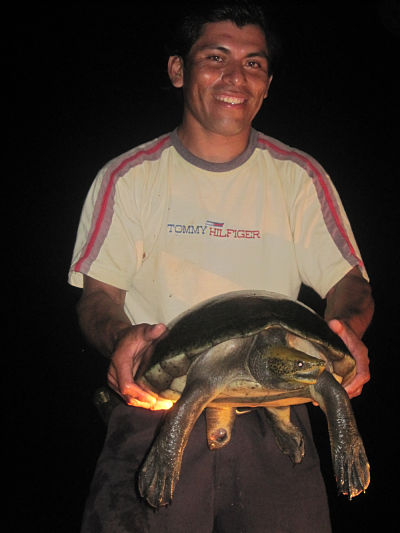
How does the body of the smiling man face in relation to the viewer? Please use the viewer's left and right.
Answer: facing the viewer
